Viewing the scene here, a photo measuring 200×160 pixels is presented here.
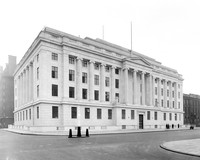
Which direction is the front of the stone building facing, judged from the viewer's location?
facing the viewer and to the right of the viewer
